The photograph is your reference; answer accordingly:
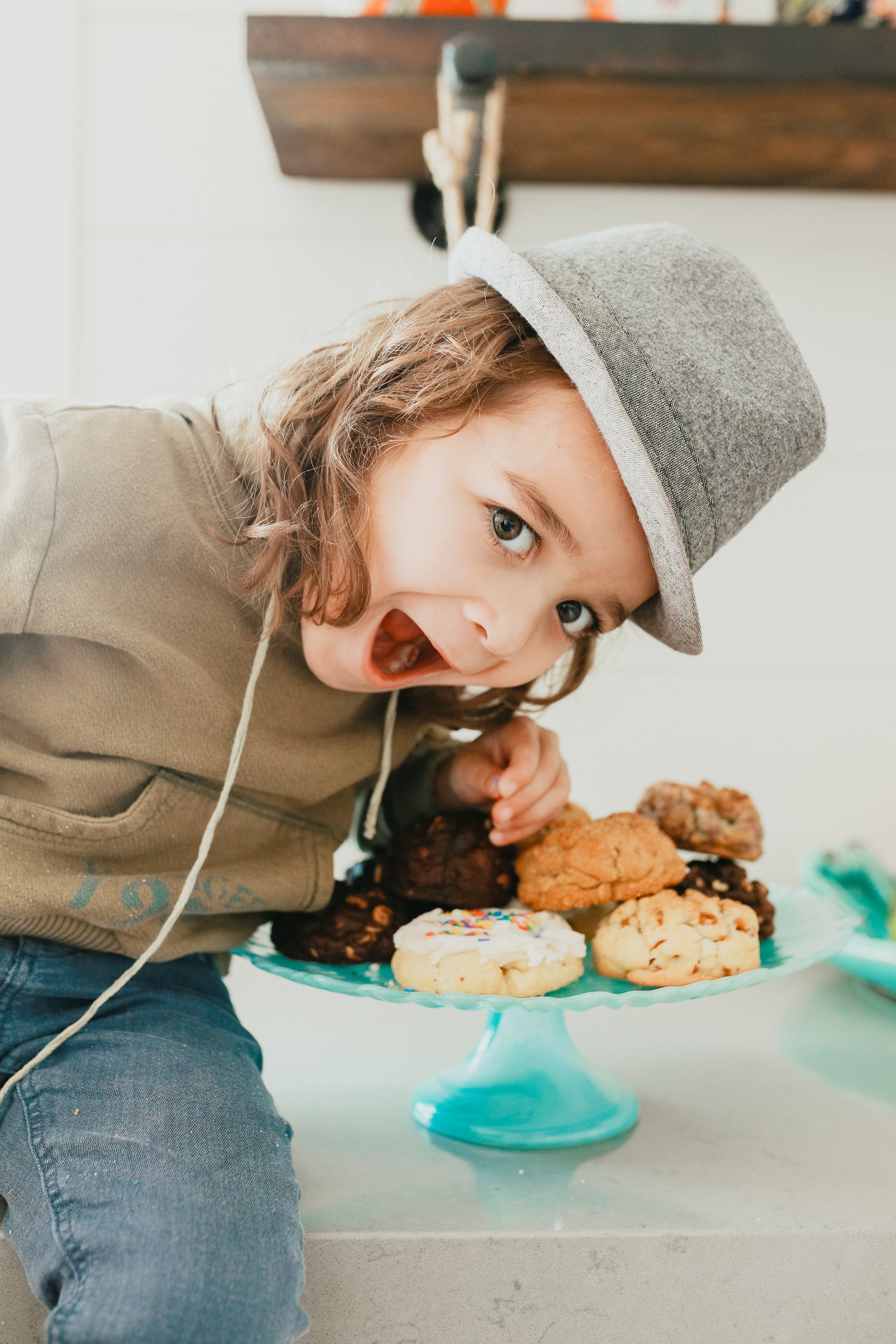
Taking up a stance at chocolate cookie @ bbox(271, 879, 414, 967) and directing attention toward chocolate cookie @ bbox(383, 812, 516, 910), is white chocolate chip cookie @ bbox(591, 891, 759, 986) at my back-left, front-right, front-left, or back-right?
front-right

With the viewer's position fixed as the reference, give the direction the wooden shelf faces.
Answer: facing the viewer
